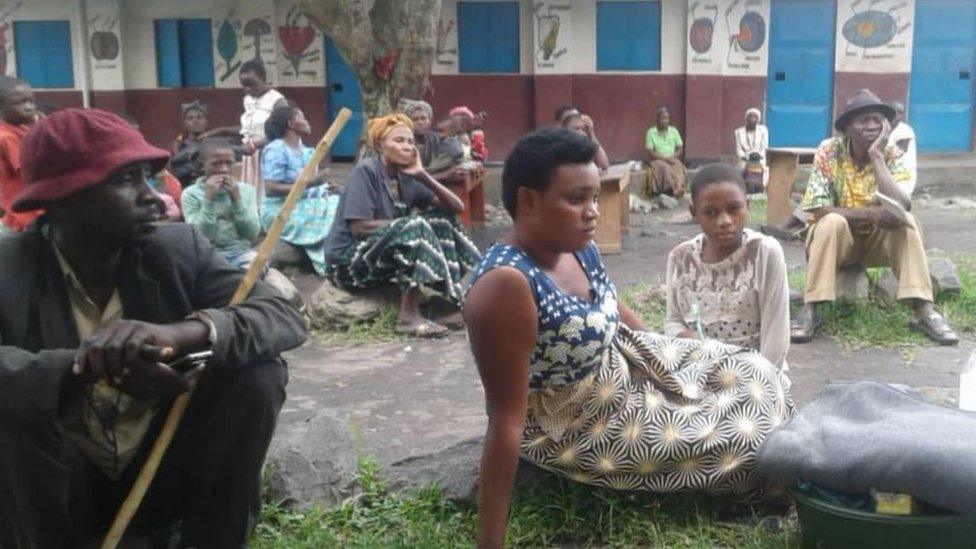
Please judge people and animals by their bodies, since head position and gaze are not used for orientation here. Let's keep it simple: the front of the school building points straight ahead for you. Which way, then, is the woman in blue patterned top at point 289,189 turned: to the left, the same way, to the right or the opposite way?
to the left

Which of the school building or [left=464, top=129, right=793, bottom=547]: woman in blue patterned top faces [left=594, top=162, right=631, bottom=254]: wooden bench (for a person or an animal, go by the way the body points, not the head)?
the school building

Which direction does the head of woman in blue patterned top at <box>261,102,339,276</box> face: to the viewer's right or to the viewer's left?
to the viewer's right

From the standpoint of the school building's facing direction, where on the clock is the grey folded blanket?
The grey folded blanket is roughly at 12 o'clock from the school building.

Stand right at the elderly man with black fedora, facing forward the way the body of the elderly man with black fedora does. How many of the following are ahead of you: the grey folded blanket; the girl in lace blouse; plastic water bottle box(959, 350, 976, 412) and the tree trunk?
3

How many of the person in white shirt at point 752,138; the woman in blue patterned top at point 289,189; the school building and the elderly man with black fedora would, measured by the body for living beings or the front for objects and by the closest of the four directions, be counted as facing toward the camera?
3

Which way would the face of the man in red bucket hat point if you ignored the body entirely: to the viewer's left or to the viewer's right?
to the viewer's right

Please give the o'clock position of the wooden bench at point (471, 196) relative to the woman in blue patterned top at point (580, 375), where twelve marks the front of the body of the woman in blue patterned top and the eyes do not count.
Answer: The wooden bench is roughly at 7 o'clock from the woman in blue patterned top.
